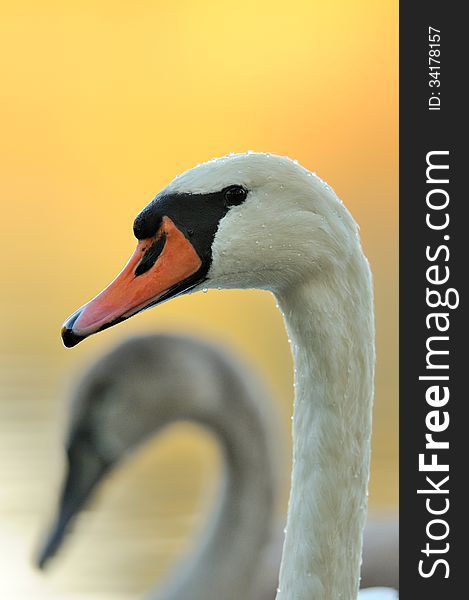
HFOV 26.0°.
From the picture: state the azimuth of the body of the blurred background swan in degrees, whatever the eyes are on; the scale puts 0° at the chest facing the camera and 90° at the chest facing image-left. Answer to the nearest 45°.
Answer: approximately 90°

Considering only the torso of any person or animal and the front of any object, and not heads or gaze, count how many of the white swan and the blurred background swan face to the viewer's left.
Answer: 2

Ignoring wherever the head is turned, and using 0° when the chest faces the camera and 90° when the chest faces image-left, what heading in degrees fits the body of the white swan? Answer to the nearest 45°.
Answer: approximately 90°

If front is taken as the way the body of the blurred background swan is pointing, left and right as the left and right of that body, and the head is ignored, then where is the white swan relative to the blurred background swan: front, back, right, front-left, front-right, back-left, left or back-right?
left

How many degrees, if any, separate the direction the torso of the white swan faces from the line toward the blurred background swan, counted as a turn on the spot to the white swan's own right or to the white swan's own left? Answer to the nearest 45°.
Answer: approximately 90° to the white swan's own right
